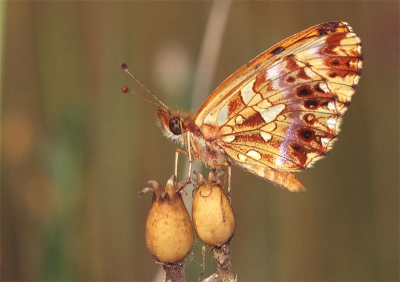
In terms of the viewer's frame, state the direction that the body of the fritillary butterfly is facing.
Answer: to the viewer's left
